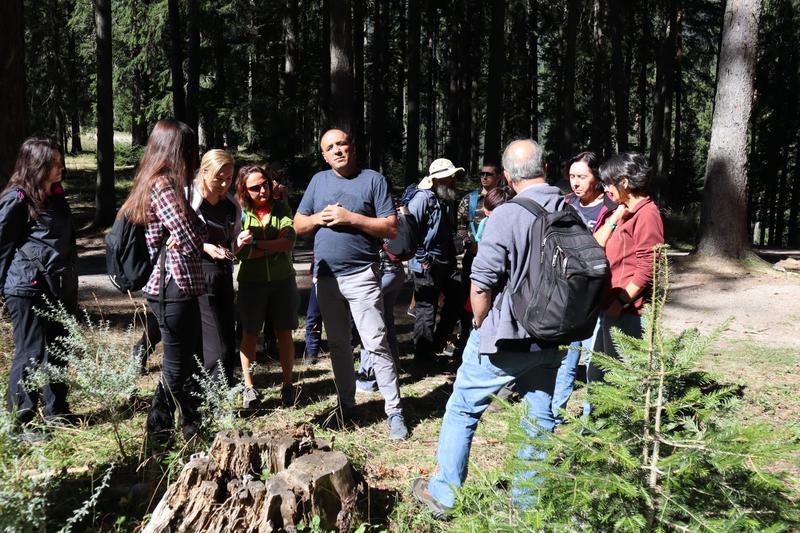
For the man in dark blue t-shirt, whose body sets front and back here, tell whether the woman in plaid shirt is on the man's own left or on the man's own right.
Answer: on the man's own right

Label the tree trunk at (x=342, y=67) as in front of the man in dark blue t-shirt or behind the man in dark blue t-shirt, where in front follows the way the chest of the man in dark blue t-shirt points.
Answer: behind

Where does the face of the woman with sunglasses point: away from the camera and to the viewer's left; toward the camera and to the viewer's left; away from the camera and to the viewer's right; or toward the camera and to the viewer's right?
toward the camera and to the viewer's right

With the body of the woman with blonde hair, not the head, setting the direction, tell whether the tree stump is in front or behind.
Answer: in front

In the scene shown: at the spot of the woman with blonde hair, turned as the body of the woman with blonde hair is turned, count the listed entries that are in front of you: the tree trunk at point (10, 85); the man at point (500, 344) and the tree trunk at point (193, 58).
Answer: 1

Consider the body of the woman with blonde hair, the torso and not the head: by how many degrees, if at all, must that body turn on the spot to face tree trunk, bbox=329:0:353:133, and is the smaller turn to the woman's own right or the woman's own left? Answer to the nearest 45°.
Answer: approximately 135° to the woman's own left

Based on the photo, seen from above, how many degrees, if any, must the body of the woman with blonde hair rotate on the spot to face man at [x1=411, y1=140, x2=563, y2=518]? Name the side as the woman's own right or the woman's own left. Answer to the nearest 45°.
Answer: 0° — they already face them

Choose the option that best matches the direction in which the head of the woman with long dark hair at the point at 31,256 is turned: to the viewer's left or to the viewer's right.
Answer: to the viewer's right

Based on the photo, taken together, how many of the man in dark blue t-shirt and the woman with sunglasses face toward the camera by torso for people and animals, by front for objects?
2

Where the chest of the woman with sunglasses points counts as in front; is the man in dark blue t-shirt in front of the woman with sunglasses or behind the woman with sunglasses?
in front

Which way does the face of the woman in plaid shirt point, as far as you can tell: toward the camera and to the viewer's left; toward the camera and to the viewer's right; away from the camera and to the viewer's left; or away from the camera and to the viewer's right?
away from the camera and to the viewer's right

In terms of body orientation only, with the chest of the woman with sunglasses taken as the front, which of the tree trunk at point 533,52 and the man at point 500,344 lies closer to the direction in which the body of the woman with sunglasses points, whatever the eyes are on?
the man

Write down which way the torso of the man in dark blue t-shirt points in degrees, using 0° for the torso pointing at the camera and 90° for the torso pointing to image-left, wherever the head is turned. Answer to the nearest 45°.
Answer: approximately 0°

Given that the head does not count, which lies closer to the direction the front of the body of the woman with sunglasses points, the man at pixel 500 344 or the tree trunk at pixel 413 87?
the man

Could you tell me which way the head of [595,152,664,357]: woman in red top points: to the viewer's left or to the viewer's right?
to the viewer's left

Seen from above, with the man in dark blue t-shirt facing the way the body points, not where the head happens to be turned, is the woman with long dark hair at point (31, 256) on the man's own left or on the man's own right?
on the man's own right
